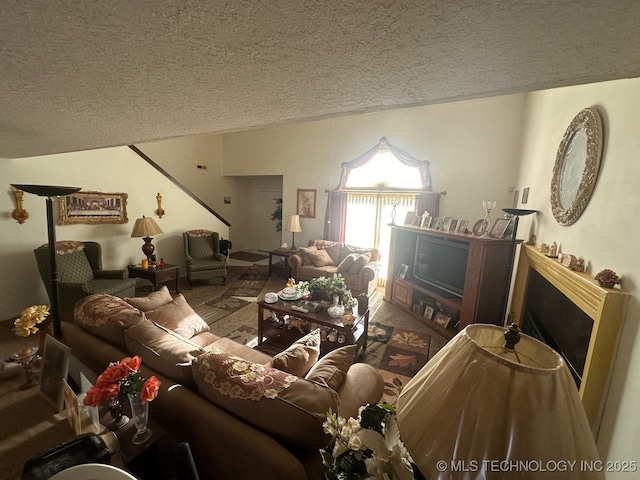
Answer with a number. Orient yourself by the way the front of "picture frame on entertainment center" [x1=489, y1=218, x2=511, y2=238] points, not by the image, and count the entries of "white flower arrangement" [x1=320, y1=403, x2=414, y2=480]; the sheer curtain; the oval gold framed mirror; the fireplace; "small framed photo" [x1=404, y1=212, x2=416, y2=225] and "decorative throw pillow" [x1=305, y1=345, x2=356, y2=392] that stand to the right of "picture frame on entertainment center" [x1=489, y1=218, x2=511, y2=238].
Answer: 2

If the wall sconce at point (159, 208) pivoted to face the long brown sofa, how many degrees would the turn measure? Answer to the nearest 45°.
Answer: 0° — it already faces it

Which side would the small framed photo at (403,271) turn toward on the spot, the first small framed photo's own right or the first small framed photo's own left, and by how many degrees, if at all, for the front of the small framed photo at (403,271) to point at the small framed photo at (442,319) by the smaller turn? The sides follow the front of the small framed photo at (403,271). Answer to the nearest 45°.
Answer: approximately 90° to the first small framed photo's own left

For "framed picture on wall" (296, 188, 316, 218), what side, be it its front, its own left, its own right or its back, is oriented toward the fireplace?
front

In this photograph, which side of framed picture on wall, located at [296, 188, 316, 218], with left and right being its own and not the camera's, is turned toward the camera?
front

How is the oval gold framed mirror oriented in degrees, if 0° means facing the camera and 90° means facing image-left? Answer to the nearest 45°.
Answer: approximately 45°

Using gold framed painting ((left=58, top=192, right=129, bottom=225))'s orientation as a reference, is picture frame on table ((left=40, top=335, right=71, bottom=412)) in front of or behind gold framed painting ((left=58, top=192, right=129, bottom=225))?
in front

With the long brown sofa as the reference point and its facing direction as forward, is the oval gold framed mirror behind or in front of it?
in front

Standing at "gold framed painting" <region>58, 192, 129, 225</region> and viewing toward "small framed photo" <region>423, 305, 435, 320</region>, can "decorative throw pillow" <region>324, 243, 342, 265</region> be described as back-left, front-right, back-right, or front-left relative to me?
front-left

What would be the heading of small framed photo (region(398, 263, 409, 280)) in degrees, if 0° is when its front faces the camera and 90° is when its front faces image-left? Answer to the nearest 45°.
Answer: approximately 45°

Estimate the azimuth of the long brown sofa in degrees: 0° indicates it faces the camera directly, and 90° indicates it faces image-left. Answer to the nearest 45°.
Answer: approximately 225°

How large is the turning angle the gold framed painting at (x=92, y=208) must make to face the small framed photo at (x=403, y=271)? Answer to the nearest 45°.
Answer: approximately 45° to its left

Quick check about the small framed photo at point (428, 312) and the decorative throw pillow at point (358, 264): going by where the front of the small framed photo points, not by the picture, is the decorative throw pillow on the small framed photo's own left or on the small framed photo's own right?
on the small framed photo's own right

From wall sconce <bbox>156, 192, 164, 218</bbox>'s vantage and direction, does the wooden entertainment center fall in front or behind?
in front

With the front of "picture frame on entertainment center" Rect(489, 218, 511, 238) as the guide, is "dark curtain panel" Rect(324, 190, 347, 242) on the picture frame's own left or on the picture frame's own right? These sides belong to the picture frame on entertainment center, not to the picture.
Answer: on the picture frame's own right
